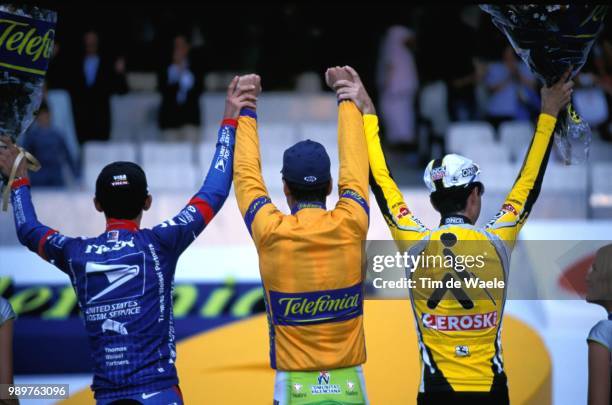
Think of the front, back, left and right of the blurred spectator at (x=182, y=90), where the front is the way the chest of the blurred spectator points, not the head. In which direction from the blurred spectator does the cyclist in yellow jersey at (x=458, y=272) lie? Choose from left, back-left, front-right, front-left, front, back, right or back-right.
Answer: front

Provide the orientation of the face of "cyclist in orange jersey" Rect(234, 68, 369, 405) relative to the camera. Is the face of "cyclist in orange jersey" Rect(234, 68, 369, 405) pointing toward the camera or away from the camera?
away from the camera

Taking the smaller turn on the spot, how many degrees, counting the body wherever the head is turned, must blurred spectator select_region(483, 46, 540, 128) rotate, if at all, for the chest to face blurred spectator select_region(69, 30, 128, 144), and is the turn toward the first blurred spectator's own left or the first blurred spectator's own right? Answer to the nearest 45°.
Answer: approximately 90° to the first blurred spectator's own right

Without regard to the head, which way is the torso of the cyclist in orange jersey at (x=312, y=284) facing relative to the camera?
away from the camera

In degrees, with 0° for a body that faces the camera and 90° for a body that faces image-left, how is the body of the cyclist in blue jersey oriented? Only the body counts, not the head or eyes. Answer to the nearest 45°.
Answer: approximately 180°

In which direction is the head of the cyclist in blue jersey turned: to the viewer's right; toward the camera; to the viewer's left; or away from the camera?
away from the camera

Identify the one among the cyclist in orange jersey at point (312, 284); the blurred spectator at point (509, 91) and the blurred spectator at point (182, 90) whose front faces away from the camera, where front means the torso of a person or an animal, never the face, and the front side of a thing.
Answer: the cyclist in orange jersey

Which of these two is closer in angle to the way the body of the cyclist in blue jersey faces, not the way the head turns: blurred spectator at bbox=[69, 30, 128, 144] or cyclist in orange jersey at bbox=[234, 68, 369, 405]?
the blurred spectator

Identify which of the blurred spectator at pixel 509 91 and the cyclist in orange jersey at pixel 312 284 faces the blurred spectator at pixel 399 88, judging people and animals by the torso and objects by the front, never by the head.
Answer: the cyclist in orange jersey

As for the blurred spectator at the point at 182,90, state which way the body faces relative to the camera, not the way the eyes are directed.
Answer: toward the camera

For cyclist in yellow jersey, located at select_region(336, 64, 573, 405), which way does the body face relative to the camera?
away from the camera

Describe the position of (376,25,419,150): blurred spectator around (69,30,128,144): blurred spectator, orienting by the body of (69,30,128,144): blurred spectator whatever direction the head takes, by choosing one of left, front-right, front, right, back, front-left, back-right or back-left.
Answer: left
